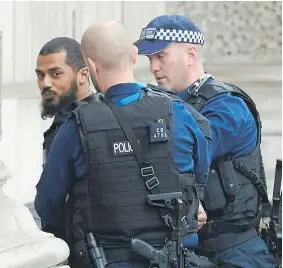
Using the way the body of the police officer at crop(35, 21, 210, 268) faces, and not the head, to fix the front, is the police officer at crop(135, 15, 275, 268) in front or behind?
in front

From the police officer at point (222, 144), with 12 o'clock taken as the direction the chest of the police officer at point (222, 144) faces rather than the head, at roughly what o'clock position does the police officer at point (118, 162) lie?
the police officer at point (118, 162) is roughly at 10 o'clock from the police officer at point (222, 144).

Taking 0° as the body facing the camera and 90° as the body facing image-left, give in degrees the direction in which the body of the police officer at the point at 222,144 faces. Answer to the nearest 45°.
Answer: approximately 90°

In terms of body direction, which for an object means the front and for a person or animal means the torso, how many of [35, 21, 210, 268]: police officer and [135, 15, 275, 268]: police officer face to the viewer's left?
1

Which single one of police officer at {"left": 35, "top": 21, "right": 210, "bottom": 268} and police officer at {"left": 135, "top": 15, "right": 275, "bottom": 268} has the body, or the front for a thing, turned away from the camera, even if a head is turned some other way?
police officer at {"left": 35, "top": 21, "right": 210, "bottom": 268}

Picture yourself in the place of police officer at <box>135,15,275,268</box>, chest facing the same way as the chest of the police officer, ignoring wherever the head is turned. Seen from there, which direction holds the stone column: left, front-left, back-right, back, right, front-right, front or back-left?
front-left

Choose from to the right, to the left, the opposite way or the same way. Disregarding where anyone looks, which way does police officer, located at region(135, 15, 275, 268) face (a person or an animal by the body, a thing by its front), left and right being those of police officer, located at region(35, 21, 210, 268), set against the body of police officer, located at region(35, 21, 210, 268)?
to the left

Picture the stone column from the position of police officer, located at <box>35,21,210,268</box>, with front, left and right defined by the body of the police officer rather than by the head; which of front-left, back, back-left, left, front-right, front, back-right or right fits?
left

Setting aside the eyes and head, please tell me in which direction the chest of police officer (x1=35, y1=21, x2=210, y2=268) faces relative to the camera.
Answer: away from the camera
